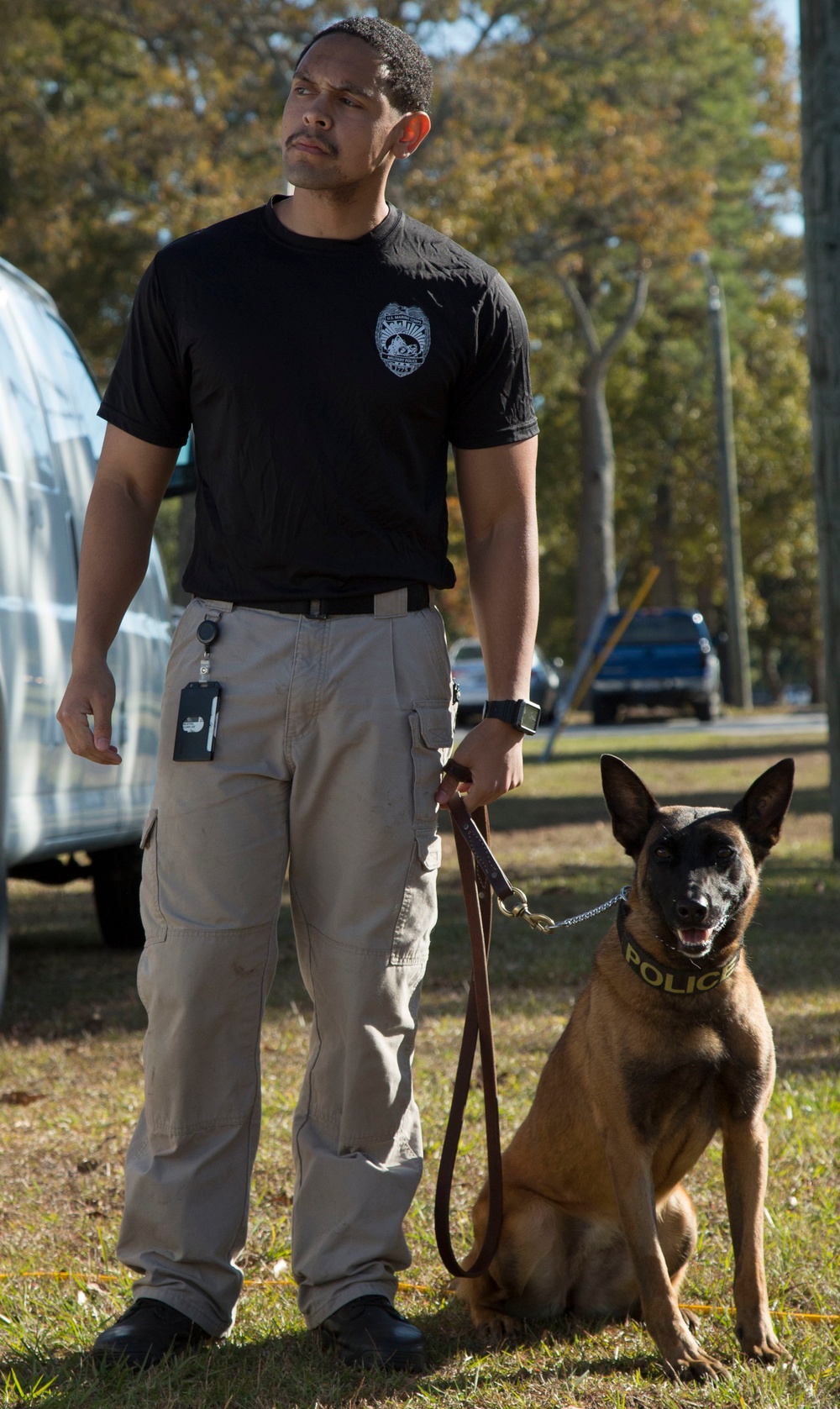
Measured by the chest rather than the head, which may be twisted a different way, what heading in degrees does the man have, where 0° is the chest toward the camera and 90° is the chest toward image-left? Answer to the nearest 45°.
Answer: approximately 0°

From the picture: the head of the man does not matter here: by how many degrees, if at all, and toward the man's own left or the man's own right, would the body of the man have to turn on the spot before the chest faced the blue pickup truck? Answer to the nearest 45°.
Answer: approximately 180°

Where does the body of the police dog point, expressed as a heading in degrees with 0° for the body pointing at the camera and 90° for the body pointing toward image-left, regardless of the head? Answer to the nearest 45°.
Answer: approximately 315°

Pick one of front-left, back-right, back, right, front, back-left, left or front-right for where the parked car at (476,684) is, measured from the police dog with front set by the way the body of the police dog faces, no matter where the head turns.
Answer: back-left

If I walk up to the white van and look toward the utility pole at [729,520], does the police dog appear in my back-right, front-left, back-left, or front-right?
back-right
